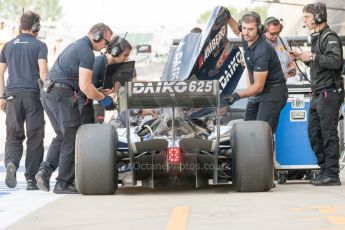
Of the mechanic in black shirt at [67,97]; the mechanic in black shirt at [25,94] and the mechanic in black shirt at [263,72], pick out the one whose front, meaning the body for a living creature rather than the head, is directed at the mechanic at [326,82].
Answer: the mechanic in black shirt at [67,97]

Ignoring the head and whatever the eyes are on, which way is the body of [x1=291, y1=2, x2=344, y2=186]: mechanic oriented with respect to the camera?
to the viewer's left

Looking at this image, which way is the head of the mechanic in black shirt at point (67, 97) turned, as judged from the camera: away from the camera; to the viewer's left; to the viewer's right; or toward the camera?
to the viewer's right

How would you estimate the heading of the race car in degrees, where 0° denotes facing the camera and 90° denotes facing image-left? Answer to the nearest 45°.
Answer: approximately 180°

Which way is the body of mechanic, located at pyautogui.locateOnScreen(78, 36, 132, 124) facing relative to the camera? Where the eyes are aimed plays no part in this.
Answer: to the viewer's right

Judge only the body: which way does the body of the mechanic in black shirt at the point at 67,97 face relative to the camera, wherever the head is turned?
to the viewer's right

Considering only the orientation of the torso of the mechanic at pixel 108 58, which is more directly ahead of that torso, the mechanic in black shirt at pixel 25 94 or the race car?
the race car
